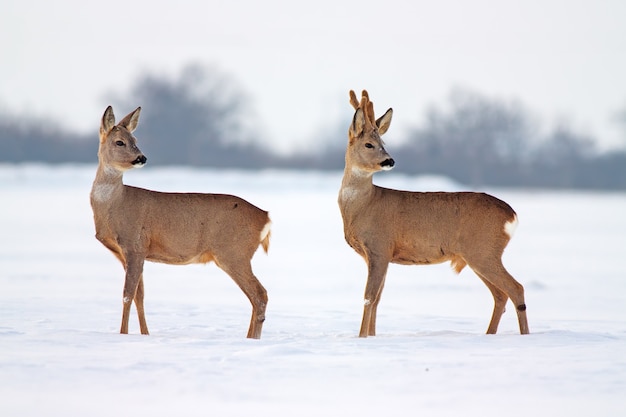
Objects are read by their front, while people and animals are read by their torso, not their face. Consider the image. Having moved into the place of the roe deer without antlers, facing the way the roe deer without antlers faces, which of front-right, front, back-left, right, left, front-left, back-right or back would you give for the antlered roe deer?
back

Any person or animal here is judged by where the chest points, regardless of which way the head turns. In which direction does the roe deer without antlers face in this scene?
to the viewer's left

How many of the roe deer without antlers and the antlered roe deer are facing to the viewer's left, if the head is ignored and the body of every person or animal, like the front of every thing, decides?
2

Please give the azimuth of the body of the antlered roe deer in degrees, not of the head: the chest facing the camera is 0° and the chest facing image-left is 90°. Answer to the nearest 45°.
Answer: approximately 90°

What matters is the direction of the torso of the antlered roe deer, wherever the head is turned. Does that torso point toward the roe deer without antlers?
yes
